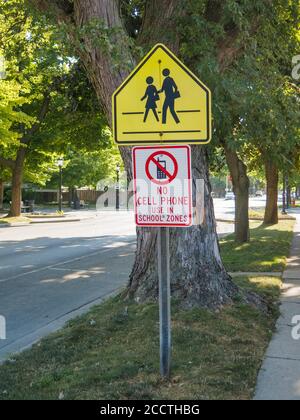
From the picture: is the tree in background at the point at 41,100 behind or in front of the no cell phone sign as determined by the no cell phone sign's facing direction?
behind

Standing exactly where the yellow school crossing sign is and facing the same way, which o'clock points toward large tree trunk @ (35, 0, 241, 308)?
The large tree trunk is roughly at 6 o'clock from the yellow school crossing sign.

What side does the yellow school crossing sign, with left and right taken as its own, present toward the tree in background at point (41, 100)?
back

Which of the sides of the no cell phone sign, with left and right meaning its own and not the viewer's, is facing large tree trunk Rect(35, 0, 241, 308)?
back

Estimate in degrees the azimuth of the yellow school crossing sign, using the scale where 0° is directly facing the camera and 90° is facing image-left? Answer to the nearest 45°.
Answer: approximately 0°

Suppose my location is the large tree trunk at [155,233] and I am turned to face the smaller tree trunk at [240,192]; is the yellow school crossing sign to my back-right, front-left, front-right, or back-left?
back-right

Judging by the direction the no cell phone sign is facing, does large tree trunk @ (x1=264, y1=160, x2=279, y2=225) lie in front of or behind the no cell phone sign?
behind

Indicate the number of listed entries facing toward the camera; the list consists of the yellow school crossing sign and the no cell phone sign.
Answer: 2

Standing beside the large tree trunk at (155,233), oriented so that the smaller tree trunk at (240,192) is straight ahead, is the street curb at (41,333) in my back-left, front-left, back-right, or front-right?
back-left

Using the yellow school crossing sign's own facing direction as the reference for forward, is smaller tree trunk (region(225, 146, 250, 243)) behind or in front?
behind
